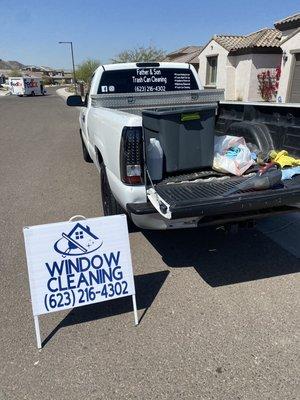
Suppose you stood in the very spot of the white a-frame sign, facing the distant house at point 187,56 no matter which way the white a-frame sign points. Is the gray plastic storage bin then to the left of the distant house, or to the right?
right

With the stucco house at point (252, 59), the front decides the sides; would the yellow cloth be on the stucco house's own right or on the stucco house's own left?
on the stucco house's own left

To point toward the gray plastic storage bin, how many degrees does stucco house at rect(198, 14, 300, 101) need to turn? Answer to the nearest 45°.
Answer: approximately 45° to its left

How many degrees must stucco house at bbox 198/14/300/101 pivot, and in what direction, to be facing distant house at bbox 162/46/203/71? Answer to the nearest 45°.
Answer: approximately 90° to its right

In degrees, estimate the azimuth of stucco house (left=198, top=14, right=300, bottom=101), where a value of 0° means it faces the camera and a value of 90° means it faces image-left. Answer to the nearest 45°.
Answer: approximately 45°

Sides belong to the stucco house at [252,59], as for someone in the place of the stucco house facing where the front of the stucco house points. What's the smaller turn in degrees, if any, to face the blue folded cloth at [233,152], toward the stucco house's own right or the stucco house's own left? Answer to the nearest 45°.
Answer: approximately 45° to the stucco house's own left

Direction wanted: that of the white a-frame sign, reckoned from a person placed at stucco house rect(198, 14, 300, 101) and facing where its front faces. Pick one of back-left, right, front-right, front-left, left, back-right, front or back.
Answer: front-left

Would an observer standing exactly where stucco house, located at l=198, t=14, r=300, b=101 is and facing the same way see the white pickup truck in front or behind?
in front
